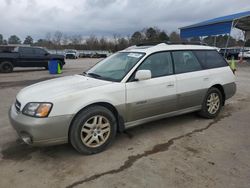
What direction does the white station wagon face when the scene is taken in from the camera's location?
facing the viewer and to the left of the viewer

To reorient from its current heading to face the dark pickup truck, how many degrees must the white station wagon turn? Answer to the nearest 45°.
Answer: approximately 90° to its right
